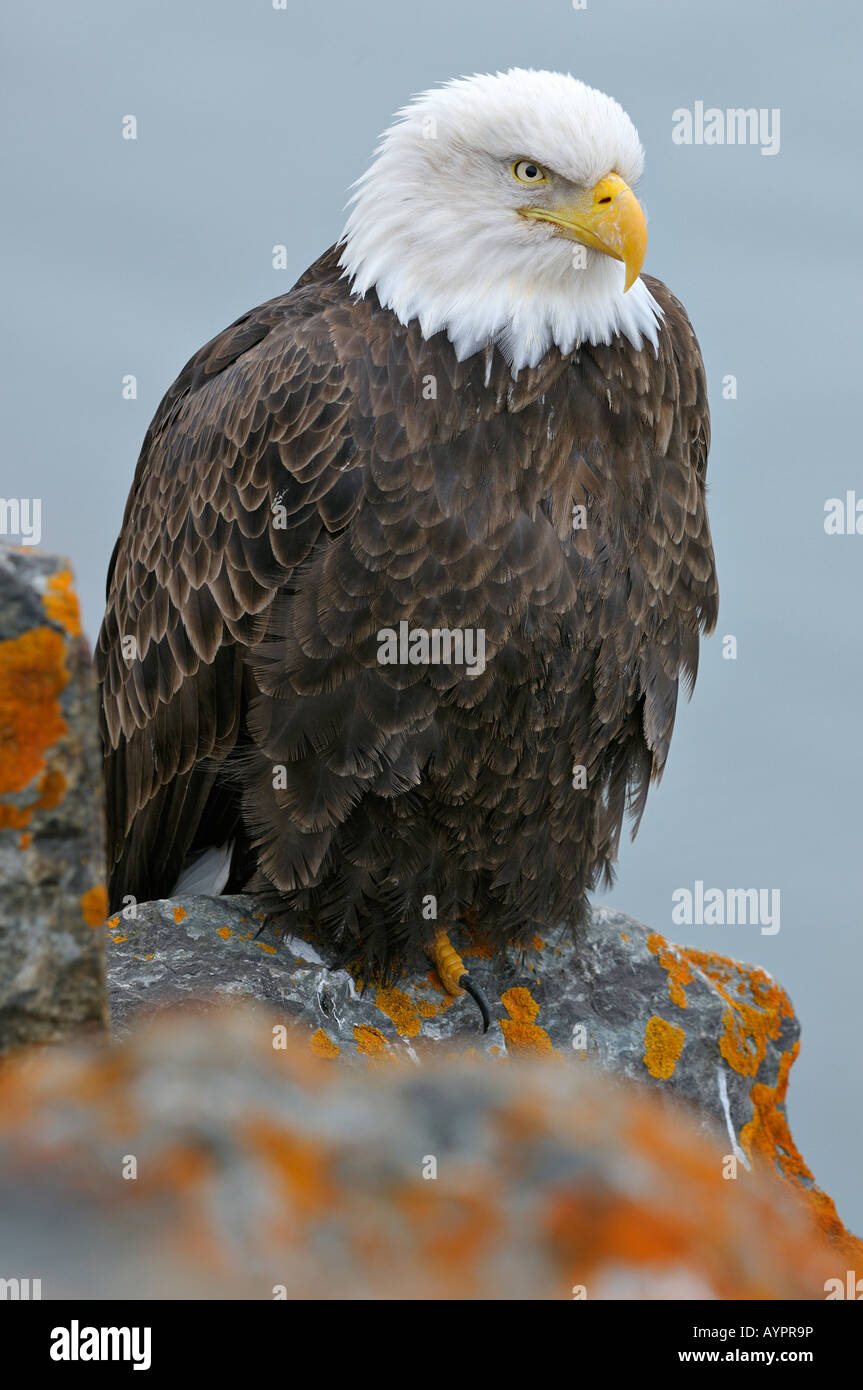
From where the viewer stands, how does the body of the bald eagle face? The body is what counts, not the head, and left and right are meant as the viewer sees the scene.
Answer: facing the viewer and to the right of the viewer

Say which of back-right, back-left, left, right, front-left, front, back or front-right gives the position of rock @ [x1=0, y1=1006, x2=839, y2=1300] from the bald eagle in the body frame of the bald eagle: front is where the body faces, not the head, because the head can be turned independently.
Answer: front-right
